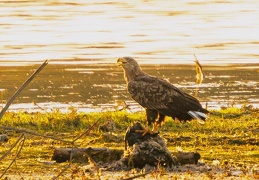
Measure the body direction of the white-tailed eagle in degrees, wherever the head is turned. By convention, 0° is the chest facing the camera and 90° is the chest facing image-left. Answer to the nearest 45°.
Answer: approximately 90°

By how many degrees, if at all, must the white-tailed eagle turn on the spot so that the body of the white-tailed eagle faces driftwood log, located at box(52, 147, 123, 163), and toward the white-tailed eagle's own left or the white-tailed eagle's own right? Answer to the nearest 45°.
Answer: approximately 45° to the white-tailed eagle's own left
